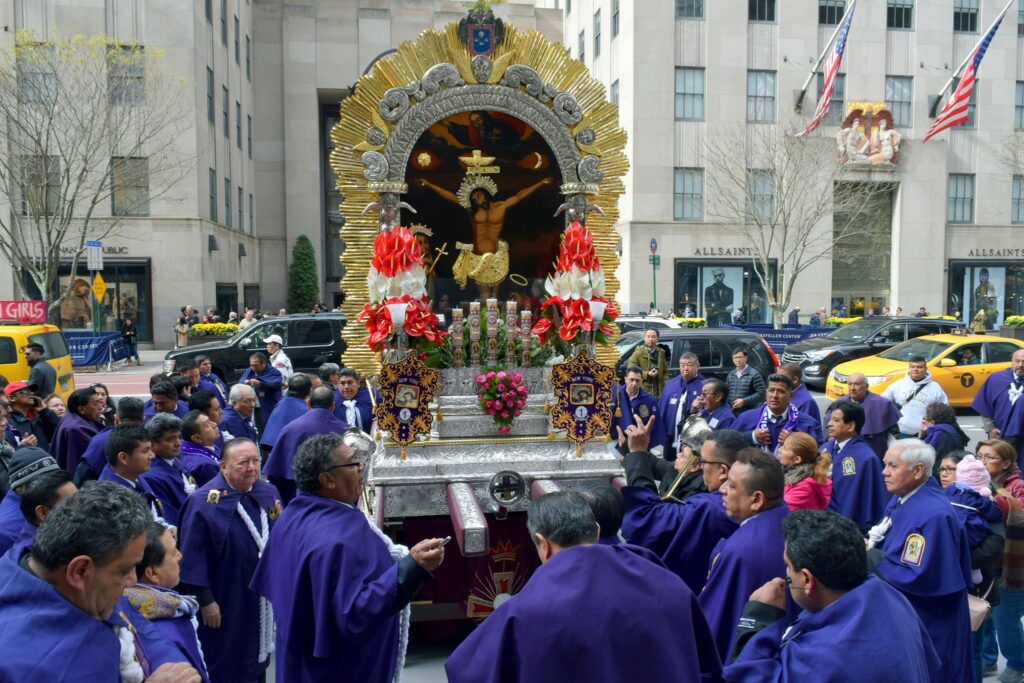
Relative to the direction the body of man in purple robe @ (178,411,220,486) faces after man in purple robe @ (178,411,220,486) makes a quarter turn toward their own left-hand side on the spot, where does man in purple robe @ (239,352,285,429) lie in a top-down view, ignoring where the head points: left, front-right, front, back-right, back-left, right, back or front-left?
front

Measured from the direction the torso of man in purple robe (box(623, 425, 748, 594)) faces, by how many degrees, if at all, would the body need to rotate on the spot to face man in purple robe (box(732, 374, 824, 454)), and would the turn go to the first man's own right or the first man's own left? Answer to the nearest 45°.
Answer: approximately 90° to the first man's own right

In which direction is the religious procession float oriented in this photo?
toward the camera

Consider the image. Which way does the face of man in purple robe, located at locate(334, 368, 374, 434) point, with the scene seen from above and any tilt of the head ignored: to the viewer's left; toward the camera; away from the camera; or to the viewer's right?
toward the camera

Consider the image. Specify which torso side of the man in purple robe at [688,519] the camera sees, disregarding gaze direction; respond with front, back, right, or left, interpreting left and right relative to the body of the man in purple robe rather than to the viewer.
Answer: left

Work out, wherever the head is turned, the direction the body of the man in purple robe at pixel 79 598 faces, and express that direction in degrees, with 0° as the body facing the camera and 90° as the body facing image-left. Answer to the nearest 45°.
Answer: approximately 270°

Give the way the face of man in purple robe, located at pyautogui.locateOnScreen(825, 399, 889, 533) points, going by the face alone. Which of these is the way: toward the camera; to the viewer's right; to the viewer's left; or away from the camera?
to the viewer's left

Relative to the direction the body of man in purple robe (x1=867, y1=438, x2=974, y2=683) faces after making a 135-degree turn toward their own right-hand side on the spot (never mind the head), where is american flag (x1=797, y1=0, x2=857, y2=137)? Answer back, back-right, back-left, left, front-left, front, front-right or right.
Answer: front-left

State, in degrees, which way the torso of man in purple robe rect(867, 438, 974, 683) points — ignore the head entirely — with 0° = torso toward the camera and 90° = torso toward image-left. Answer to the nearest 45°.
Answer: approximately 90°

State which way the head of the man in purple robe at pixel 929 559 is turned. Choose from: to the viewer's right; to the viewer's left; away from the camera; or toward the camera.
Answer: to the viewer's left

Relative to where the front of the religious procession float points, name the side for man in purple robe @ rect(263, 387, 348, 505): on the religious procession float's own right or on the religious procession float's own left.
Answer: on the religious procession float's own right

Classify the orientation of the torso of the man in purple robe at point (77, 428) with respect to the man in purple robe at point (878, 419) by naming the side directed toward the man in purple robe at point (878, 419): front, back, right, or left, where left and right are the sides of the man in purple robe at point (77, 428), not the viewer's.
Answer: front

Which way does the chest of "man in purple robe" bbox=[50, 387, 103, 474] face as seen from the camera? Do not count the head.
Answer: to the viewer's right
